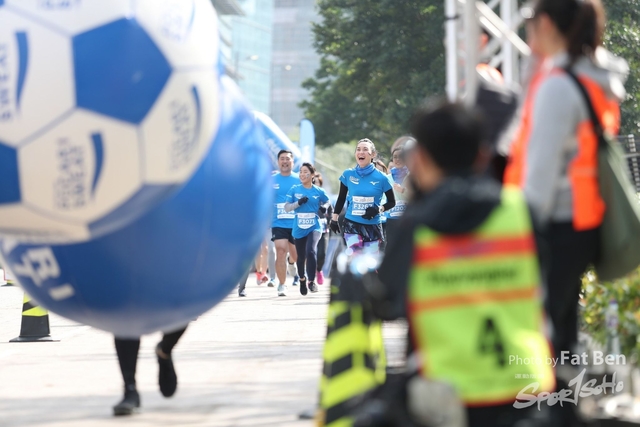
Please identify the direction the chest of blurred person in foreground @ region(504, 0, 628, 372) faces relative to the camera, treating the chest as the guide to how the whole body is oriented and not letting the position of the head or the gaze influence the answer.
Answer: to the viewer's left

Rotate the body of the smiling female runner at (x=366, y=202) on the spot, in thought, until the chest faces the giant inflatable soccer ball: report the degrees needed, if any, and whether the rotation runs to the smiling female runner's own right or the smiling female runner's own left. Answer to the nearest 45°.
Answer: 0° — they already face it

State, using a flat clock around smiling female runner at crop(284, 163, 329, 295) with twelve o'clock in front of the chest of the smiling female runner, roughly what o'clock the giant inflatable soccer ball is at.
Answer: The giant inflatable soccer ball is roughly at 12 o'clock from the smiling female runner.

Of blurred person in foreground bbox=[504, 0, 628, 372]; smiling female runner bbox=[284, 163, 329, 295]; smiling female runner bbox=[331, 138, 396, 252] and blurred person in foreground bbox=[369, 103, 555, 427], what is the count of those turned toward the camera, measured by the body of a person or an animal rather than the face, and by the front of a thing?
2

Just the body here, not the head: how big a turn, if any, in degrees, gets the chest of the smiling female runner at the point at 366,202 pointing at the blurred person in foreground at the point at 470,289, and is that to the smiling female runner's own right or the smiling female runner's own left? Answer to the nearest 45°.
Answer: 0° — they already face them

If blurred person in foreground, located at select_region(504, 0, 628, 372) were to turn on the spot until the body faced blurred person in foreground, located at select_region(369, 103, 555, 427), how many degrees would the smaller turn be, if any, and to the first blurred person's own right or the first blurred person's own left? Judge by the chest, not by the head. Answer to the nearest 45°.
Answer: approximately 90° to the first blurred person's own left

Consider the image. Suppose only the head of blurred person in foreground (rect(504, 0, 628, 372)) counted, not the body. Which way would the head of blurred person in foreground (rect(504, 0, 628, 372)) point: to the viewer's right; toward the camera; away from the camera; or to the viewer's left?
to the viewer's left

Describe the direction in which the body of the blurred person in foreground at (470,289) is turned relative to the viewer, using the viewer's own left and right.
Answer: facing away from the viewer and to the left of the viewer

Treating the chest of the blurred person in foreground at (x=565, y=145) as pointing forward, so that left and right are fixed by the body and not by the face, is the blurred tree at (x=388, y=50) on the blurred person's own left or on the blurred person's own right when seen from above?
on the blurred person's own right

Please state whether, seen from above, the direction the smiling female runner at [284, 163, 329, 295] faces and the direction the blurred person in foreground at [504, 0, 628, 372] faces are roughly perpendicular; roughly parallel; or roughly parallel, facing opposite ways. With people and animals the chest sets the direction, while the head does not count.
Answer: roughly perpendicular
